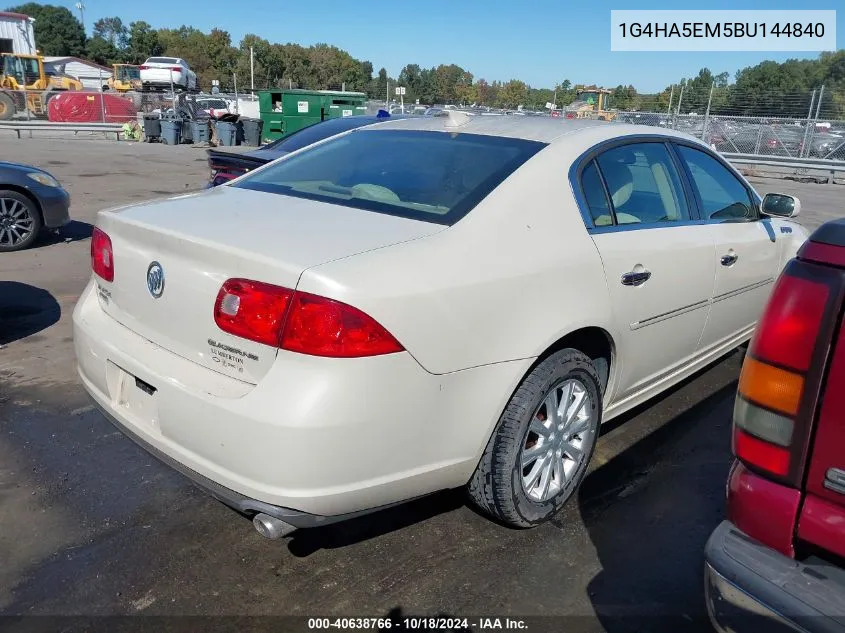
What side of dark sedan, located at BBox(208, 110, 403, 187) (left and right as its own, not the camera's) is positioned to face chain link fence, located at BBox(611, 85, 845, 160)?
front

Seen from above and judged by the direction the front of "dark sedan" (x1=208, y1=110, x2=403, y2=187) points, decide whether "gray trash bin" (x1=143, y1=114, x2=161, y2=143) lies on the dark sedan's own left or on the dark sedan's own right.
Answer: on the dark sedan's own left

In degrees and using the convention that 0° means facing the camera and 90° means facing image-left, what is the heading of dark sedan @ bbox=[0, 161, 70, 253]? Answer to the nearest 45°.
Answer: approximately 270°

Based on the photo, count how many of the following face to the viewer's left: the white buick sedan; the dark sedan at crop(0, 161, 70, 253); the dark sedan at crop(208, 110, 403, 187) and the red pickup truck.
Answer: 0

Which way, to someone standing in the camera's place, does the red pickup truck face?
facing away from the viewer and to the right of the viewer

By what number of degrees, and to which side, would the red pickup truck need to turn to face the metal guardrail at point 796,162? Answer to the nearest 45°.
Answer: approximately 45° to its left

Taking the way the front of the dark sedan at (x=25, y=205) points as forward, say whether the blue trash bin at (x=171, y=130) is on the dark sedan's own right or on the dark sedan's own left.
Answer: on the dark sedan's own left

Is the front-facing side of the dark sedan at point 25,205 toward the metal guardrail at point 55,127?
no

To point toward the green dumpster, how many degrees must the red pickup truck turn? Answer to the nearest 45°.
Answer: approximately 90° to its left

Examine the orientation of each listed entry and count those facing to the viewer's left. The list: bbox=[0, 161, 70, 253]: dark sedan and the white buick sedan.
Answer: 0

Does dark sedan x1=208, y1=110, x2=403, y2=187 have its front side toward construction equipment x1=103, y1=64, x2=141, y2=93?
no

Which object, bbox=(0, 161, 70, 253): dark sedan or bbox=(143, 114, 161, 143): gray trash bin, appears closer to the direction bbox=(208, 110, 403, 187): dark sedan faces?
the gray trash bin

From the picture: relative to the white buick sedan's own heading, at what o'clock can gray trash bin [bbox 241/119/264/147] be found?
The gray trash bin is roughly at 10 o'clock from the white buick sedan.

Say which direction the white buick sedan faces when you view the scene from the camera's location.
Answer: facing away from the viewer and to the right of the viewer

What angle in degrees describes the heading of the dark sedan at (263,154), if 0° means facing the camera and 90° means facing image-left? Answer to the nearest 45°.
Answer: approximately 225°
